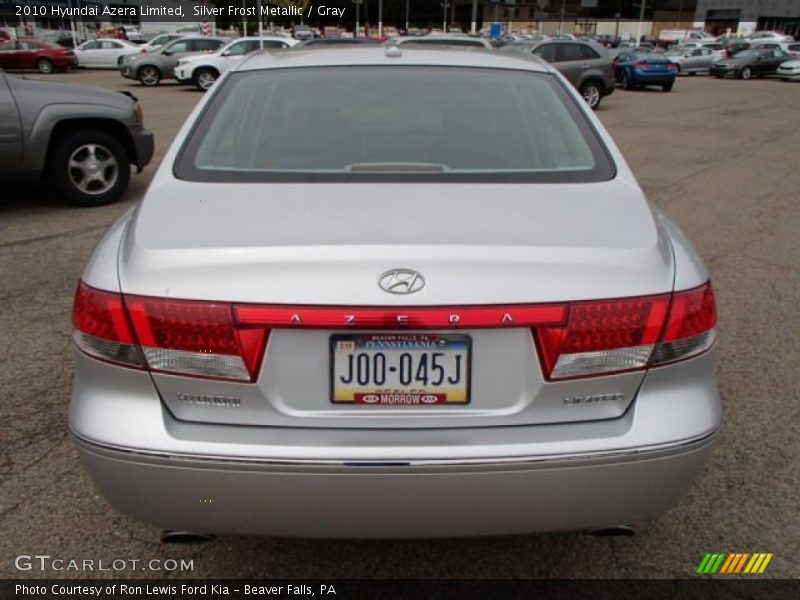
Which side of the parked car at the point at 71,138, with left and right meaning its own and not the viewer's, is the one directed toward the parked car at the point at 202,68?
left

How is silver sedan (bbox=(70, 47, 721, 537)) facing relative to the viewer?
away from the camera

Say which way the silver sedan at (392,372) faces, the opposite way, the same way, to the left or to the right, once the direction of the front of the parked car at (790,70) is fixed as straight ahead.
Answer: to the right

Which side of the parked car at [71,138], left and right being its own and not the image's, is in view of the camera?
right

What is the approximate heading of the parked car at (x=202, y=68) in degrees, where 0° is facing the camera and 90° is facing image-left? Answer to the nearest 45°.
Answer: approximately 45°

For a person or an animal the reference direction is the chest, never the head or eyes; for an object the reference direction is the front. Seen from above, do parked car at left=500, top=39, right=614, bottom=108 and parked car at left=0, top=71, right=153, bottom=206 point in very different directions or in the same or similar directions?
very different directions

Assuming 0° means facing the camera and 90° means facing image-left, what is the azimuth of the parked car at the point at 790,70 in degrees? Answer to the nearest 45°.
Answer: approximately 45°
